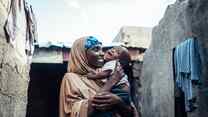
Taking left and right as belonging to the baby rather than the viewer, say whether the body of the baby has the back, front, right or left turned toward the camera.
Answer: left

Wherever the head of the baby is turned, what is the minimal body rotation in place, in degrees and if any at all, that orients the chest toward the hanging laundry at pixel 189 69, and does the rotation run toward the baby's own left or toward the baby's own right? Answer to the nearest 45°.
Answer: approximately 135° to the baby's own right
